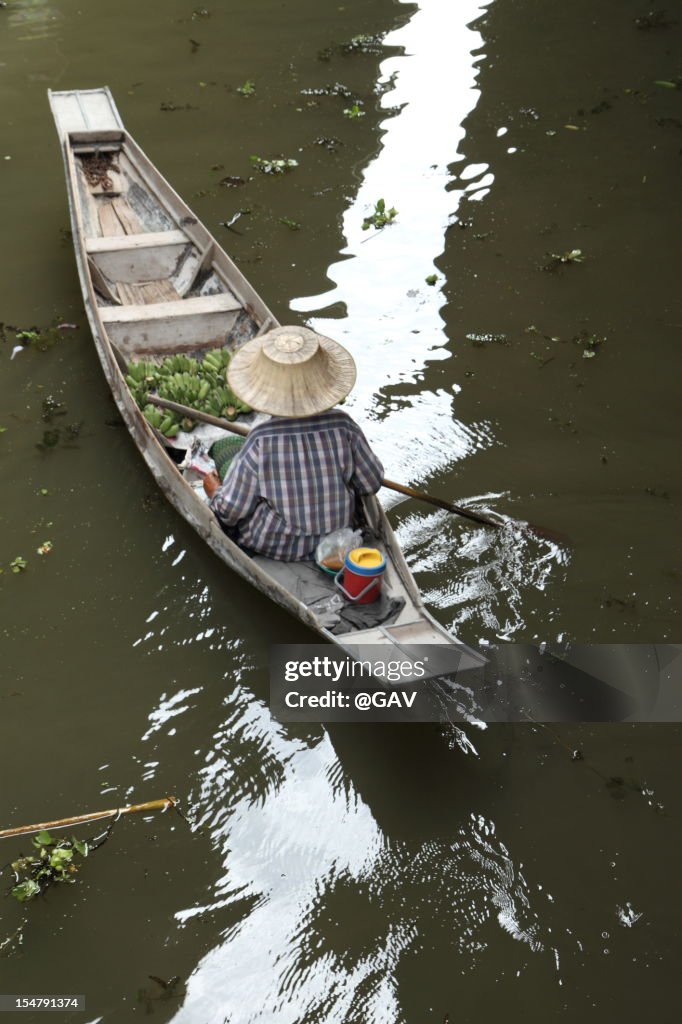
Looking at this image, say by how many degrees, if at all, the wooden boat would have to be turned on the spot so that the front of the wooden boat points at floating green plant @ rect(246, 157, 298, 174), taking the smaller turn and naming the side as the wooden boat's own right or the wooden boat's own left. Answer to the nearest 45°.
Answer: approximately 45° to the wooden boat's own right

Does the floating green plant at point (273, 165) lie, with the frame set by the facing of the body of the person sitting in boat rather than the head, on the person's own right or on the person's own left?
on the person's own right

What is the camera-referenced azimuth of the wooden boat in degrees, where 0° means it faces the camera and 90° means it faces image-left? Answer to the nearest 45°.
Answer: approximately 135°

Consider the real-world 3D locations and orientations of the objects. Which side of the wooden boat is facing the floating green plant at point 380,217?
right

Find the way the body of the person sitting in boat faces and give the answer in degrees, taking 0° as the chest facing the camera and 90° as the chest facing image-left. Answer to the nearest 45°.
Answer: approximately 135°
